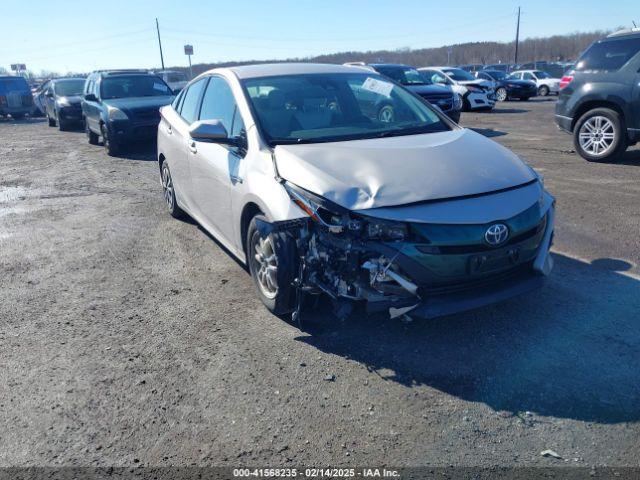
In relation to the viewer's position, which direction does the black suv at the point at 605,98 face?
facing to the right of the viewer

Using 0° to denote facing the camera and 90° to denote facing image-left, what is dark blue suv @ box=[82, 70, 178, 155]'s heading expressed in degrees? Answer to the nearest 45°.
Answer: approximately 315°

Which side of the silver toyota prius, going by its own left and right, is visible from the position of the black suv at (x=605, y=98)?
left

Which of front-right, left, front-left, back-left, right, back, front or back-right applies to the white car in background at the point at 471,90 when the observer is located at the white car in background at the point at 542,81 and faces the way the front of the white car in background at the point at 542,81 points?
front-right

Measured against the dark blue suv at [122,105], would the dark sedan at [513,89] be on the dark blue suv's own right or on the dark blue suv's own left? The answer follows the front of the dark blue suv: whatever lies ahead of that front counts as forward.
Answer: on the dark blue suv's own left

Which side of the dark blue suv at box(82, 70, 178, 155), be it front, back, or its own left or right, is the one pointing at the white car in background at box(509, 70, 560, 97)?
left

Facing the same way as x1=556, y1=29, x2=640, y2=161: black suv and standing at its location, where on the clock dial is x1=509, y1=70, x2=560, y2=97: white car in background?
The white car in background is roughly at 9 o'clock from the black suv.
